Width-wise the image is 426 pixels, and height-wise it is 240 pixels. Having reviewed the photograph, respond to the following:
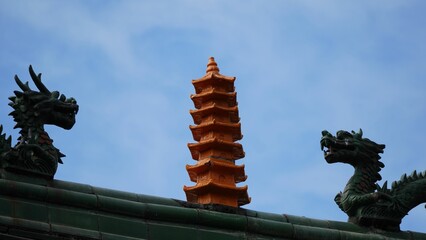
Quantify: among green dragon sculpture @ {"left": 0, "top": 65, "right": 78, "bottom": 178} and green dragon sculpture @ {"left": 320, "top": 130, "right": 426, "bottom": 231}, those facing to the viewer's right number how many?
1

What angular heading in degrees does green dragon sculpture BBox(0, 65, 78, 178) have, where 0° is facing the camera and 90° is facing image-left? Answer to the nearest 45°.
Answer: approximately 270°

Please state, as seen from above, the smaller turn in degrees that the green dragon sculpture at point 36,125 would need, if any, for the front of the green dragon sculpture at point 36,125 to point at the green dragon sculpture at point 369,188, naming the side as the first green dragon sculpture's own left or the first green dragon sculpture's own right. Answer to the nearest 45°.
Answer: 0° — it already faces it

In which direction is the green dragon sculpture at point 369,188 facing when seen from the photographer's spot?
facing to the left of the viewer
